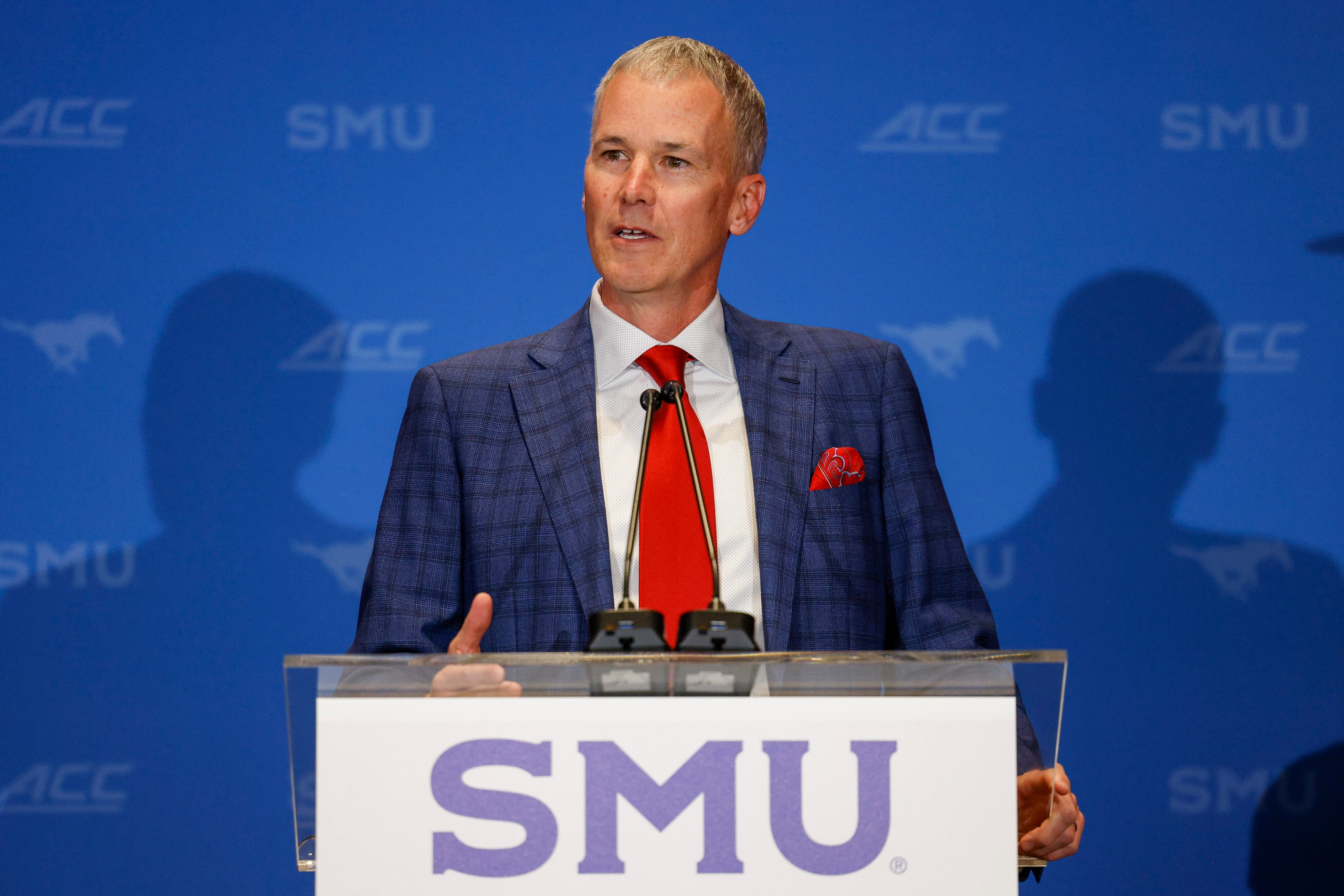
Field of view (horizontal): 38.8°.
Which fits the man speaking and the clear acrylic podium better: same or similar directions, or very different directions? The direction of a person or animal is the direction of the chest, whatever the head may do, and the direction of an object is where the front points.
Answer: same or similar directions

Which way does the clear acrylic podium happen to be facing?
toward the camera

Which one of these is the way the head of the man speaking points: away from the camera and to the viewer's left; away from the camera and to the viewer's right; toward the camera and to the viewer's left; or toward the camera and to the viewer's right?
toward the camera and to the viewer's left

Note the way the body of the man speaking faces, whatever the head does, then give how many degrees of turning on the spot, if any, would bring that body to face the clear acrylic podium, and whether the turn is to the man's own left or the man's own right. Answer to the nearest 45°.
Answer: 0° — they already face it

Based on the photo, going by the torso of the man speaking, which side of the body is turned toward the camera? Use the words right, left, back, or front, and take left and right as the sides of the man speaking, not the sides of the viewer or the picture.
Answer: front

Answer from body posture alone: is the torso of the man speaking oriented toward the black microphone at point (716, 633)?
yes

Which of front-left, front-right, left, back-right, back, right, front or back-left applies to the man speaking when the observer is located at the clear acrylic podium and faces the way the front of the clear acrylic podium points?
back

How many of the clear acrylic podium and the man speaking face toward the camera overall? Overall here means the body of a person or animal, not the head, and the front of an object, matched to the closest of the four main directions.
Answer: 2

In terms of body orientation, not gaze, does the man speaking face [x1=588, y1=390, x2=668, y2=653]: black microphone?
yes
